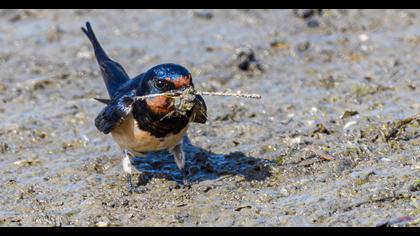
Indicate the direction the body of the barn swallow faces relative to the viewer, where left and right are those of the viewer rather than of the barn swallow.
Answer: facing the viewer and to the right of the viewer
